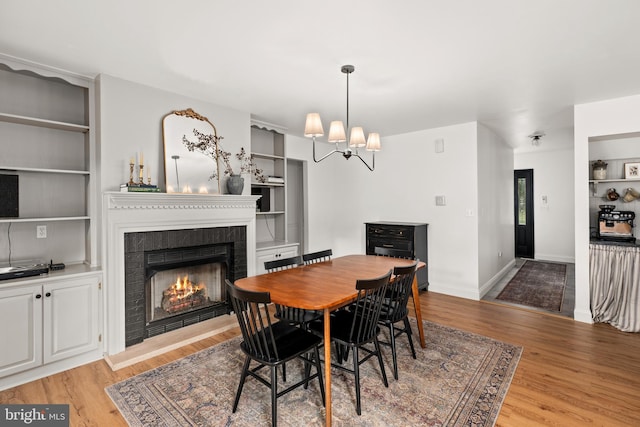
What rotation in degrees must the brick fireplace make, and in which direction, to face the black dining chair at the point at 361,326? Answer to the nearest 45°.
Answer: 0° — it already faces it

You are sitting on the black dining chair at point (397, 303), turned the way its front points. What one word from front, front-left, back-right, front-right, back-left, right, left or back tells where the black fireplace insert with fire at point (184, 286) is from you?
front-left

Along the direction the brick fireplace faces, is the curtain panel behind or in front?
in front

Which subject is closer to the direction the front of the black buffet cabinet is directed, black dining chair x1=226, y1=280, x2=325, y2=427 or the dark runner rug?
the black dining chair

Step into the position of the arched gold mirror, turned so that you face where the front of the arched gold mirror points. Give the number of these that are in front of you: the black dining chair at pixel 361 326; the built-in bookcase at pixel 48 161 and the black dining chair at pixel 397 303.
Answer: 2

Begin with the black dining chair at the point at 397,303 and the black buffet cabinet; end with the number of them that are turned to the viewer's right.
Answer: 0

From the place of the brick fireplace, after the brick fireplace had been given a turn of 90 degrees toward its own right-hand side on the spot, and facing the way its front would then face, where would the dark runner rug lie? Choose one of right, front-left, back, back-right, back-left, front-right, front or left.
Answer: back-left

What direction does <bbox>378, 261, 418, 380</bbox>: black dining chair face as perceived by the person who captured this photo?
facing away from the viewer and to the left of the viewer

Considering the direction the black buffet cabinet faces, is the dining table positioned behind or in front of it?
in front

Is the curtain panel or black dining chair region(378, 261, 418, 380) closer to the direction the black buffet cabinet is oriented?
the black dining chair

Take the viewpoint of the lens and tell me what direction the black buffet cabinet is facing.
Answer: facing the viewer and to the left of the viewer

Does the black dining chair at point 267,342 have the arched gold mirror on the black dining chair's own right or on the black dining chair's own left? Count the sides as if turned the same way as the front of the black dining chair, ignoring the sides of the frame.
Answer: on the black dining chair's own left

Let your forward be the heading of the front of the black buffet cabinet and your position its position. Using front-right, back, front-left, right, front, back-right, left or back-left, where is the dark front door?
back

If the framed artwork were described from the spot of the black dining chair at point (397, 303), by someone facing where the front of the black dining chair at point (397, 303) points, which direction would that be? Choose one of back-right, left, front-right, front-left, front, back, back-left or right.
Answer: right

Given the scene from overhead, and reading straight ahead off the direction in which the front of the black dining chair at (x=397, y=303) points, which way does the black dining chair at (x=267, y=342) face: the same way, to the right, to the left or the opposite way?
to the right

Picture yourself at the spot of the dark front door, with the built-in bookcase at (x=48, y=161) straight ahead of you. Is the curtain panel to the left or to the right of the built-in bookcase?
left

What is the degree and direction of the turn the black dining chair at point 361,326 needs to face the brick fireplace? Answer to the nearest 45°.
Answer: approximately 45° to its left
